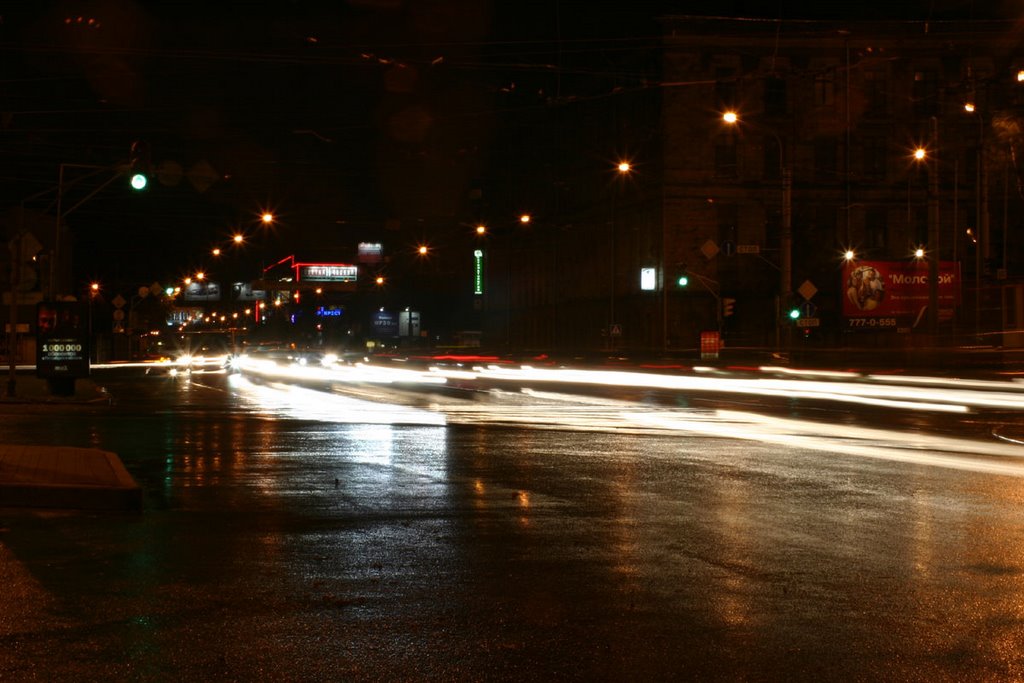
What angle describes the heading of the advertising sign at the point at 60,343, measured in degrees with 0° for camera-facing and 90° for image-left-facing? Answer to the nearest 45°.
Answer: approximately 0°

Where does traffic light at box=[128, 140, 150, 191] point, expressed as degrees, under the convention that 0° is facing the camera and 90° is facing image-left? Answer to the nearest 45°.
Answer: approximately 0°

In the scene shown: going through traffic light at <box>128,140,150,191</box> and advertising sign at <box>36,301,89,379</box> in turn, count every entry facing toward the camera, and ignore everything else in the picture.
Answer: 2
